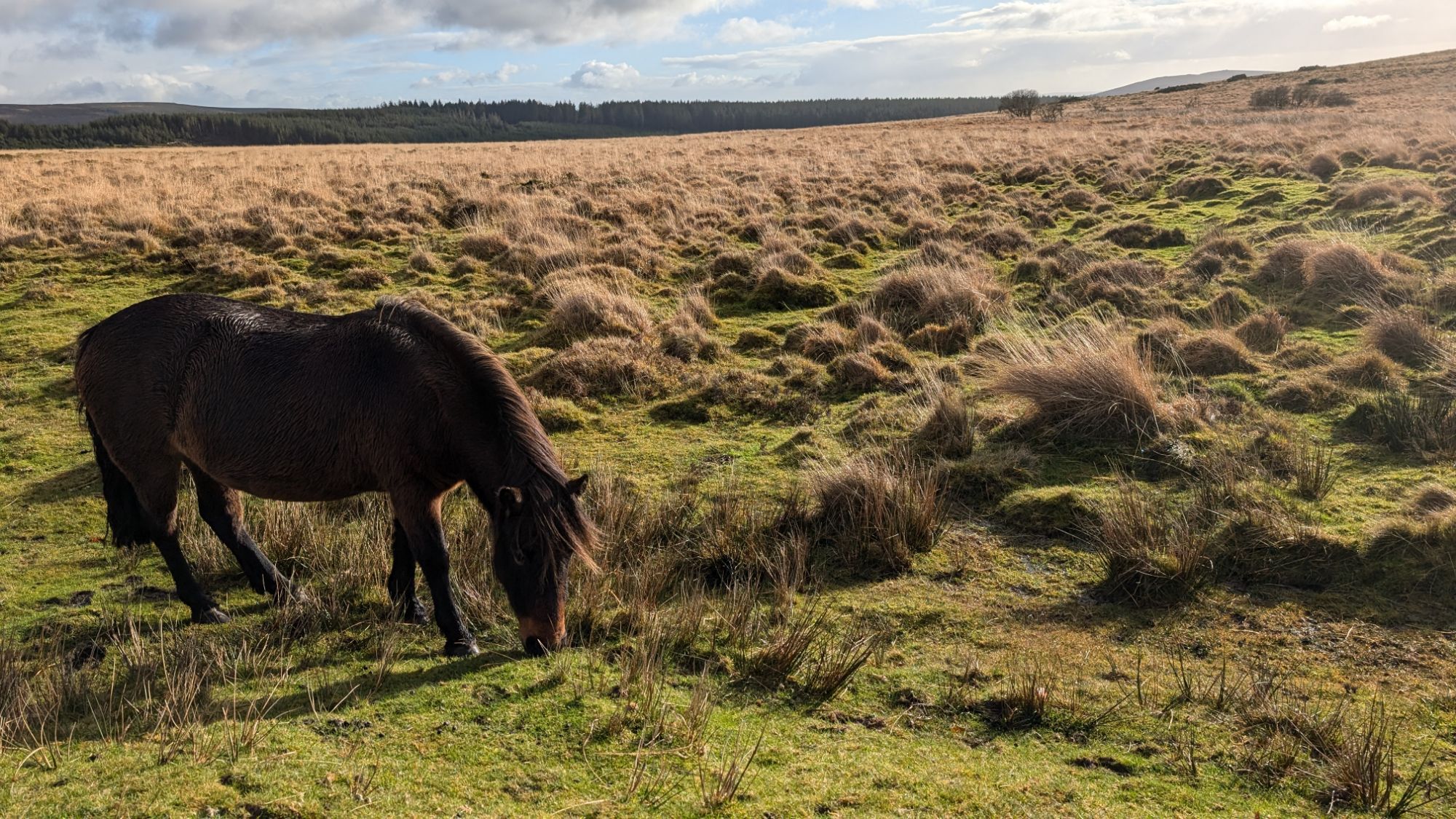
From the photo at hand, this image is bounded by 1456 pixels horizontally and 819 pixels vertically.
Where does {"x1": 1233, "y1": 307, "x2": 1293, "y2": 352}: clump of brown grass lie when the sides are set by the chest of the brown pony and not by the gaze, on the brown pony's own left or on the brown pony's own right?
on the brown pony's own left

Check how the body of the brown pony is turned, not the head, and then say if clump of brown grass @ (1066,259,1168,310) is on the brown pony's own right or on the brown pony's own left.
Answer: on the brown pony's own left

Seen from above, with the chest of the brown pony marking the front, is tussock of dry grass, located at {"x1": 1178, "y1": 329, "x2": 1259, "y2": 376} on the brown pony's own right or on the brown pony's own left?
on the brown pony's own left

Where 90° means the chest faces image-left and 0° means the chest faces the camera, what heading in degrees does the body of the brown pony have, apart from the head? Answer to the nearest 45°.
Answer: approximately 315°

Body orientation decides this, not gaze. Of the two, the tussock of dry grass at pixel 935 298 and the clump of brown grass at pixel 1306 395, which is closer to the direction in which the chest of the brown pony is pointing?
the clump of brown grass

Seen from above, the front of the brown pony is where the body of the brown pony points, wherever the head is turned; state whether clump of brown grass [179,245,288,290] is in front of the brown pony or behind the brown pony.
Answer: behind

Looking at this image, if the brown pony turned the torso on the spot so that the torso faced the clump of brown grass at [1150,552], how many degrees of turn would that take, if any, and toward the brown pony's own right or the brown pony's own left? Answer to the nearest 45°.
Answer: approximately 45° to the brown pony's own left

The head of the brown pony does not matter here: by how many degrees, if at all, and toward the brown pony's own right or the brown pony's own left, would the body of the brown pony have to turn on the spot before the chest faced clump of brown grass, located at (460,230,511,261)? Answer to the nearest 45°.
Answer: approximately 135° to the brown pony's own left

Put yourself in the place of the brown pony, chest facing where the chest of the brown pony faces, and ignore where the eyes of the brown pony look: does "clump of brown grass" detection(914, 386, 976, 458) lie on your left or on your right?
on your left
